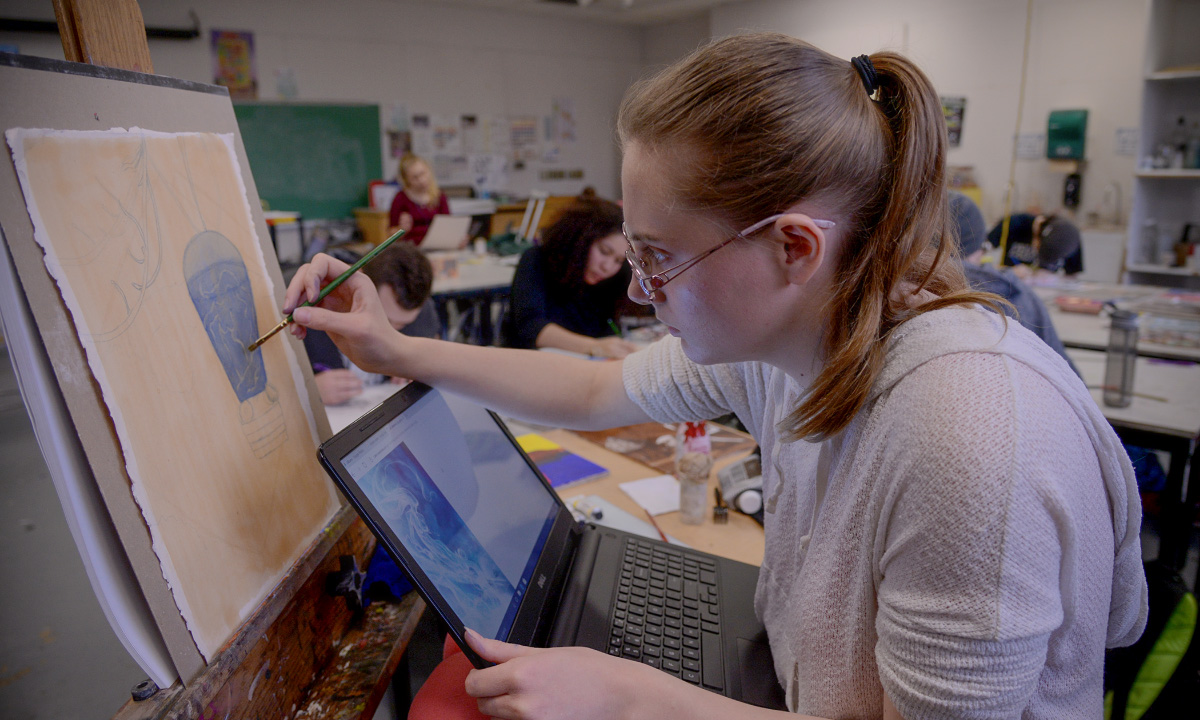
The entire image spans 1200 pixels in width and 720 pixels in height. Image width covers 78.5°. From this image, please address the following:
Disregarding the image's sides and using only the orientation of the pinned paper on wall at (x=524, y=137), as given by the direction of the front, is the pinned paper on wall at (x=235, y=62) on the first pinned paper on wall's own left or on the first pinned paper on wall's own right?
on the first pinned paper on wall's own right

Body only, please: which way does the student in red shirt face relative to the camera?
toward the camera

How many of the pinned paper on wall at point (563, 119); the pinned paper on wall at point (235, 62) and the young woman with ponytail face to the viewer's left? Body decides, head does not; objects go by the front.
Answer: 1

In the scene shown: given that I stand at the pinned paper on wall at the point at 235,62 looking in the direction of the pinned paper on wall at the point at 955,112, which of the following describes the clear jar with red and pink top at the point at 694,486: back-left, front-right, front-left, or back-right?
front-right

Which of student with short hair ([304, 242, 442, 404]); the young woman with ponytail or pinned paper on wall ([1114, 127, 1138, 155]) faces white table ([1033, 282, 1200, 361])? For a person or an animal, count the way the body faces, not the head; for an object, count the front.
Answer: the pinned paper on wall

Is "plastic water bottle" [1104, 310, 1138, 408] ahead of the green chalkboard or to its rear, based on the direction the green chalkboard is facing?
ahead

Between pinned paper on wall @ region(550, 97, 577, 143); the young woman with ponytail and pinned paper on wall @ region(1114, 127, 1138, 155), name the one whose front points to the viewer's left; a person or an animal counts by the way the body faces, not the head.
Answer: the young woman with ponytail

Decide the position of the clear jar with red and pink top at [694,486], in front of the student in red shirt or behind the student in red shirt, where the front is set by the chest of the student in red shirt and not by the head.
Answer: in front

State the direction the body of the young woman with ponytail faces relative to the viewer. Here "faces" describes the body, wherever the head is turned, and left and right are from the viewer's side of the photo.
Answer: facing to the left of the viewer

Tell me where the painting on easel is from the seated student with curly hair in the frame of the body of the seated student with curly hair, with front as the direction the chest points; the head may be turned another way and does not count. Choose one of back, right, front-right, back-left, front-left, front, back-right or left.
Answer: front-right

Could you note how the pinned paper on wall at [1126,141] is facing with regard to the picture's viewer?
facing the viewer

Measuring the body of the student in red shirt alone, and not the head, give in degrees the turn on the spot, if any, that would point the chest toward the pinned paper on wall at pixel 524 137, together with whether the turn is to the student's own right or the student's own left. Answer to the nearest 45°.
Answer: approximately 135° to the student's own left

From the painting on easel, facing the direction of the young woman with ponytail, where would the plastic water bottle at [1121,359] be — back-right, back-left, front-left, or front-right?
front-left

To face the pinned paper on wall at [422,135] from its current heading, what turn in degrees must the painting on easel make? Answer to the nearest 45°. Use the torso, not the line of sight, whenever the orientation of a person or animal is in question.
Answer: approximately 135° to its left

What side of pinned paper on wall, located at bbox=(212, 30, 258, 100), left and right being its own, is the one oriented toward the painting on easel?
front

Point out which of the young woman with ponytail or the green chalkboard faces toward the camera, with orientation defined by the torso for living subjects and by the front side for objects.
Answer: the green chalkboard

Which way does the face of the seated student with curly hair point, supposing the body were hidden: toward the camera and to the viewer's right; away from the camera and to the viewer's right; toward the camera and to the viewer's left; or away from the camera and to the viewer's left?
toward the camera and to the viewer's right

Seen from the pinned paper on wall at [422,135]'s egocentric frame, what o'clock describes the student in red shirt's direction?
The student in red shirt is roughly at 12 o'clock from the pinned paper on wall.
